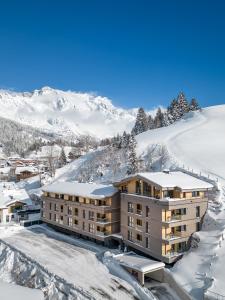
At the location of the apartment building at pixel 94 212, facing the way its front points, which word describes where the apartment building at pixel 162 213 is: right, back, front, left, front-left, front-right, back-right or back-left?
left

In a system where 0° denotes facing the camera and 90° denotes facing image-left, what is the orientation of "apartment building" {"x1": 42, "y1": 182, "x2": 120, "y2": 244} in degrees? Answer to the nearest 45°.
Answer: approximately 45°
